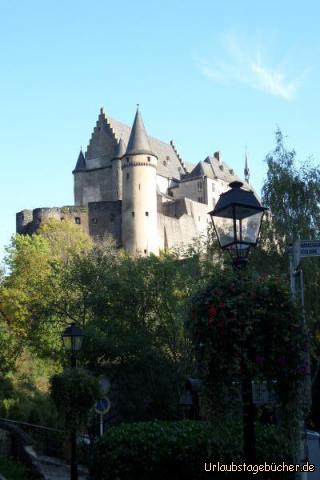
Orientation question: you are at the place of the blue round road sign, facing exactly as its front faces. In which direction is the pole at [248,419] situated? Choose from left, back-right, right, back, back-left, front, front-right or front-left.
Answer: front

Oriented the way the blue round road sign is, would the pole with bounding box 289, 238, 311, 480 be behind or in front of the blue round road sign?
in front

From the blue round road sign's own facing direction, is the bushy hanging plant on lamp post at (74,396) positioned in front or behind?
in front

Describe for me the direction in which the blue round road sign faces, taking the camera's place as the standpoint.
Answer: facing the viewer

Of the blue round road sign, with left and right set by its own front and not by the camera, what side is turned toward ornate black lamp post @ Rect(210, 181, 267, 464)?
front

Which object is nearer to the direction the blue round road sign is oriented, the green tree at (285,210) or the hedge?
the hedge

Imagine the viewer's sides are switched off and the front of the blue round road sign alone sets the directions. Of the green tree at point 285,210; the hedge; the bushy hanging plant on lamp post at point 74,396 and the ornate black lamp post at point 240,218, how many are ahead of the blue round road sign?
3
